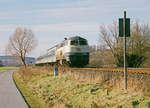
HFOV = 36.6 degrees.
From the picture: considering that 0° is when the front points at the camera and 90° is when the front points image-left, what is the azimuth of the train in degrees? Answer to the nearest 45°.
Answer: approximately 315°
